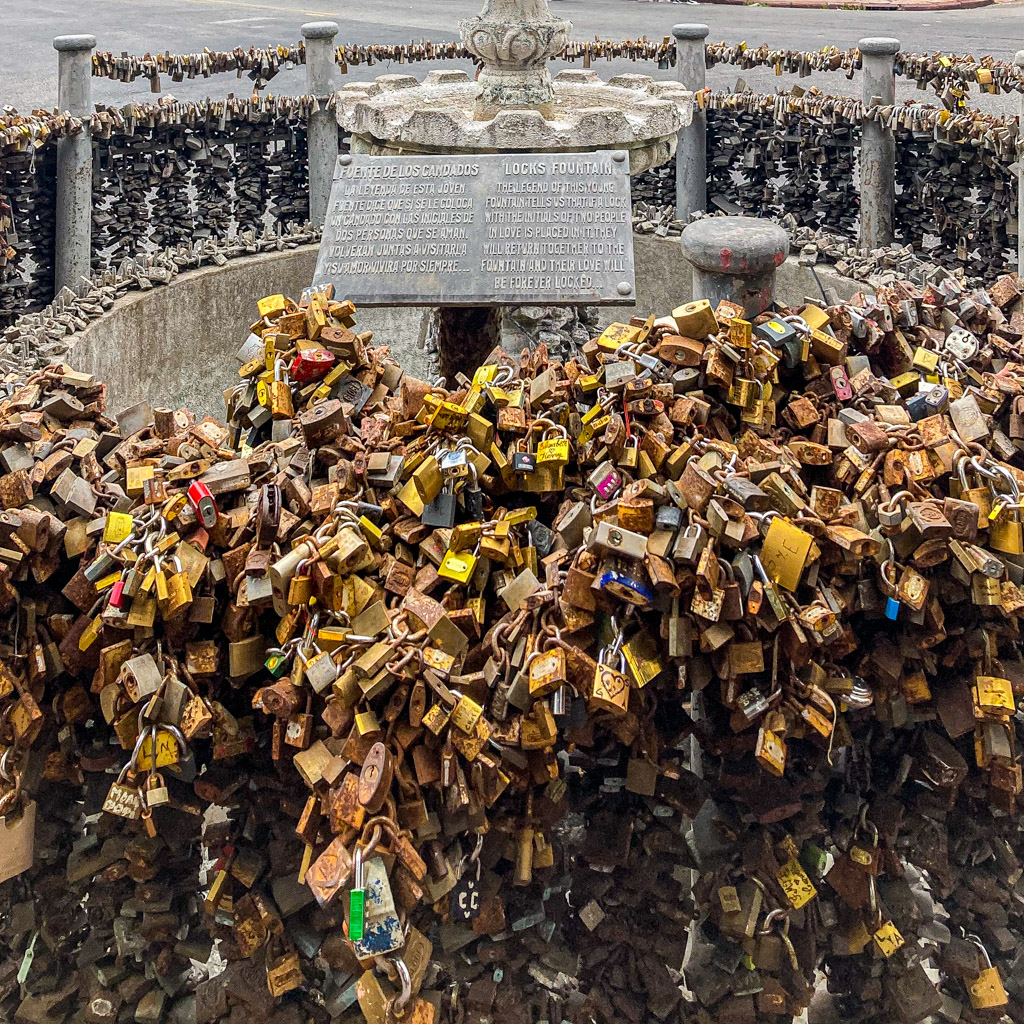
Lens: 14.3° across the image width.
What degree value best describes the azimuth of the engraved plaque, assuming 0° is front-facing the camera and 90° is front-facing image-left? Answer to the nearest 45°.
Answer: approximately 0°

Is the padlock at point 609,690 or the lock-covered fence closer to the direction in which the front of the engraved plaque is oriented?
the padlock

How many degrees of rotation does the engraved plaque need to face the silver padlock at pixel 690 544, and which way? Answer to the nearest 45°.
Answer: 0° — it already faces it

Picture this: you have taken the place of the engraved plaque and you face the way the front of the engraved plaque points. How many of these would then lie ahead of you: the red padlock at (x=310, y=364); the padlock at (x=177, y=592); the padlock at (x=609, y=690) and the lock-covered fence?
3

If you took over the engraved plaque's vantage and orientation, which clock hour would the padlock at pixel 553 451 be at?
The padlock is roughly at 12 o'clock from the engraved plaque.

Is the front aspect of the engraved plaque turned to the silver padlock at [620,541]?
yes
